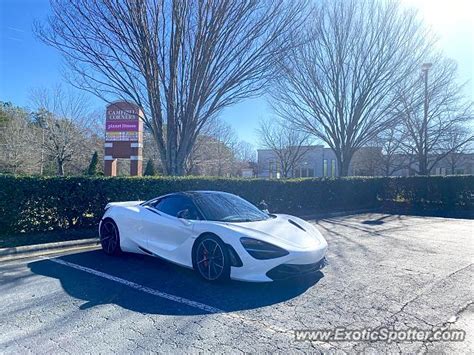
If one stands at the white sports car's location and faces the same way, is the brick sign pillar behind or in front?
behind

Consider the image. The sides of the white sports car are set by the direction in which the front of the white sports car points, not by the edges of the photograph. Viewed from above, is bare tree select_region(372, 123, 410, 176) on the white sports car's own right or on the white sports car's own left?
on the white sports car's own left

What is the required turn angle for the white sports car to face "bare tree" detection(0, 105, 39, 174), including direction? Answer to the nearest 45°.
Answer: approximately 180°

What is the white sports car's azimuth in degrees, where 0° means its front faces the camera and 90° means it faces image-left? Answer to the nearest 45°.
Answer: approximately 315°
